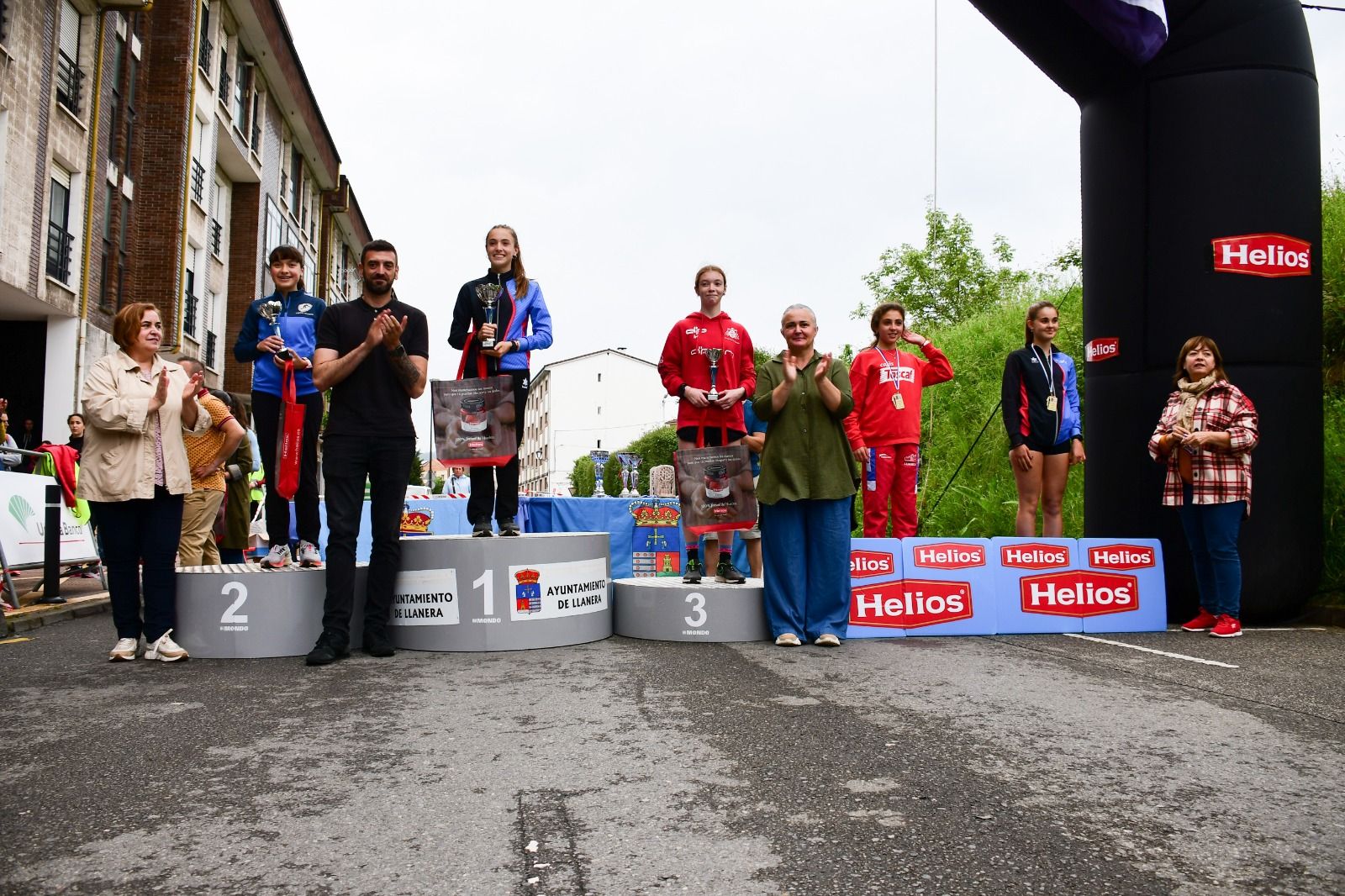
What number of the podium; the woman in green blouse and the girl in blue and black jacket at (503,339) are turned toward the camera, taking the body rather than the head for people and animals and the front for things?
3

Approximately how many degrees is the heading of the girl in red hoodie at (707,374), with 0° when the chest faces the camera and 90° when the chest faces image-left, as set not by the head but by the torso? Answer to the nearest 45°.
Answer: approximately 0°

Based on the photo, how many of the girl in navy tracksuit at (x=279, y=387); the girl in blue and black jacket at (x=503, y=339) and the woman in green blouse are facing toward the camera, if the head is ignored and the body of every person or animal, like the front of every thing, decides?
3

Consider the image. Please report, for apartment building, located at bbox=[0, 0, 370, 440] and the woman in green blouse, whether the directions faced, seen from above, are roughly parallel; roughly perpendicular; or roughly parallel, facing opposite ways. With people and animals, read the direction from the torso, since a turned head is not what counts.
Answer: roughly perpendicular

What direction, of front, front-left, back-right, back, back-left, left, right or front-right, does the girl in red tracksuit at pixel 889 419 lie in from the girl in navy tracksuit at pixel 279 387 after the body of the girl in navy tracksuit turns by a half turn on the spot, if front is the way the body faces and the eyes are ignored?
right

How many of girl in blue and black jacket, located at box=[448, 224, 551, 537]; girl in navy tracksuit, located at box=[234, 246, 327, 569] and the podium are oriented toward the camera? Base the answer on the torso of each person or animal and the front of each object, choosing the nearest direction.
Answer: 3

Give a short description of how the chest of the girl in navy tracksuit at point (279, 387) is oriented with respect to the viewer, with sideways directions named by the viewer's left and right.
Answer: facing the viewer

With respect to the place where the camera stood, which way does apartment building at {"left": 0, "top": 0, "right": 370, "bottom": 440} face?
facing the viewer and to the right of the viewer

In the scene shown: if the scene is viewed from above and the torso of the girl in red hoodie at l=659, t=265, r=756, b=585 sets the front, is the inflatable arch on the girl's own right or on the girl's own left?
on the girl's own left

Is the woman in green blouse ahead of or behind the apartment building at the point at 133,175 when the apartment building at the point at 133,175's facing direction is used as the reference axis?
ahead

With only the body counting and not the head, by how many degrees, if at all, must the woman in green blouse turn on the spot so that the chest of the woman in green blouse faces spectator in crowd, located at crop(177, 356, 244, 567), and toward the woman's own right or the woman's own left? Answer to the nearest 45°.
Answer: approximately 90° to the woman's own right

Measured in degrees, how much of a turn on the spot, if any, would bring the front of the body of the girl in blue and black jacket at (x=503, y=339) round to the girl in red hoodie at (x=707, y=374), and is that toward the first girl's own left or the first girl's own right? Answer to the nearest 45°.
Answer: approximately 90° to the first girl's own left

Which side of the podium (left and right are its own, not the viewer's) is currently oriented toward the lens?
front
